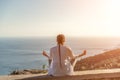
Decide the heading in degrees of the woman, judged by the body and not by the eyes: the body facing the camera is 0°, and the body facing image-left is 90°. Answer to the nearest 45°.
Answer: approximately 180°
